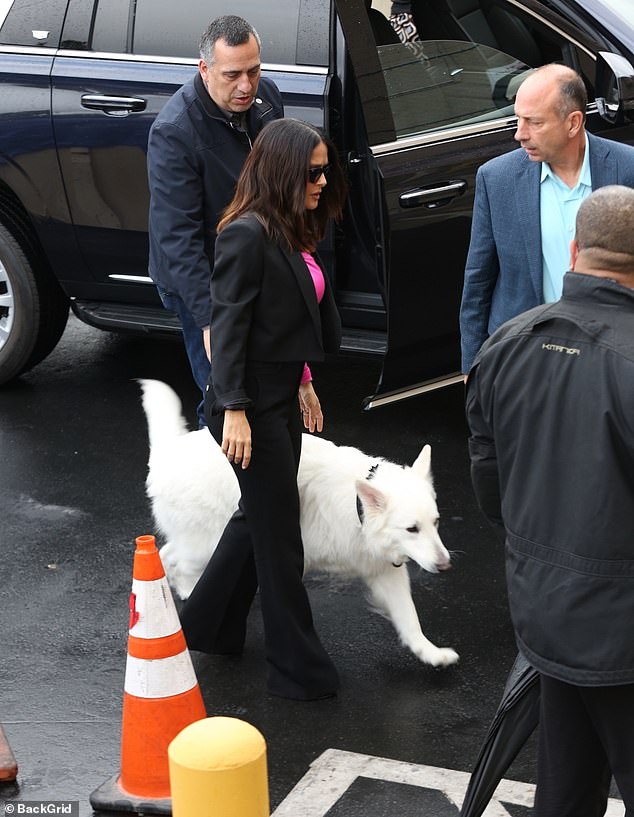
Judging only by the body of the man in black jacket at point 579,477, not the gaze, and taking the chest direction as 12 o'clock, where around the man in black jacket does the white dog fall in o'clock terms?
The white dog is roughly at 11 o'clock from the man in black jacket.

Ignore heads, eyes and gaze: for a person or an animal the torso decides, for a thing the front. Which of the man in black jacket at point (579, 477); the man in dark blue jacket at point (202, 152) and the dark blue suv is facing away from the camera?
the man in black jacket at point (579, 477)

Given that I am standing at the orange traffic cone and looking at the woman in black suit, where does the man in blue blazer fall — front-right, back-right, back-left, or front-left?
front-right

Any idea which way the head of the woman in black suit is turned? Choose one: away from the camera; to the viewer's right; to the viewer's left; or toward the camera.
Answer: to the viewer's right

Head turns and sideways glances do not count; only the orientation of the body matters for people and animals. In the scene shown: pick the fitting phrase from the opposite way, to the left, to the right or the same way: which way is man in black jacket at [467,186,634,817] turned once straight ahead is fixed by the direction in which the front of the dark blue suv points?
to the left

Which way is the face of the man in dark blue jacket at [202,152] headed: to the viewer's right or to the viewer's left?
to the viewer's right

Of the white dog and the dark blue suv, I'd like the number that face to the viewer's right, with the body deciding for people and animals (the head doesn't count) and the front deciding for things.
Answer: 2

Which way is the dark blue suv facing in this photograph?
to the viewer's right

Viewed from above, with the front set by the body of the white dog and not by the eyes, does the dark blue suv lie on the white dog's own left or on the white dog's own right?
on the white dog's own left

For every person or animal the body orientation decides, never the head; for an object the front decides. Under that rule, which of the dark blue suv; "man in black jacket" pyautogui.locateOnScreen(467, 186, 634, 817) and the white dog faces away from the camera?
the man in black jacket

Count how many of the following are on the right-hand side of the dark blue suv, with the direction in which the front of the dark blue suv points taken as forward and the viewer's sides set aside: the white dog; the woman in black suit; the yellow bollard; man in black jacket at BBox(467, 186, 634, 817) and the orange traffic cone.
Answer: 5

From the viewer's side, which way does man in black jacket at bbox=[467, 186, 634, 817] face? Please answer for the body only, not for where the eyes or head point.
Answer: away from the camera

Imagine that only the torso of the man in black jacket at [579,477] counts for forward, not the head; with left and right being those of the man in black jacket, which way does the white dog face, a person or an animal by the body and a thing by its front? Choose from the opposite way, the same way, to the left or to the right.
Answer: to the right

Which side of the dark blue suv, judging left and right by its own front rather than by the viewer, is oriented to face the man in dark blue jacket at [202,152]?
right

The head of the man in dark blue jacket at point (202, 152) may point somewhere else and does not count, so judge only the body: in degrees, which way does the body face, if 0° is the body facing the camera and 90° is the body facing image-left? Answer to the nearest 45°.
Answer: approximately 315°

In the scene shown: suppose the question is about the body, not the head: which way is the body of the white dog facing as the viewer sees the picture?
to the viewer's right

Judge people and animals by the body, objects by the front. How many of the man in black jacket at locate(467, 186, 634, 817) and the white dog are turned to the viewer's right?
1

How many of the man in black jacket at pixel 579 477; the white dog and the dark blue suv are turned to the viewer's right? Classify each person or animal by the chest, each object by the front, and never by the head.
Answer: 2
